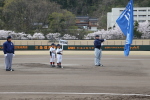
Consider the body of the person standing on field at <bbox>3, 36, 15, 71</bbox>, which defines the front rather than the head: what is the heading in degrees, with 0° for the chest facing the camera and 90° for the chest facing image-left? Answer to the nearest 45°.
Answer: approximately 315°

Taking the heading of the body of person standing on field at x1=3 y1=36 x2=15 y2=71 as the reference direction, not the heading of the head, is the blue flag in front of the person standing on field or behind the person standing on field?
in front
